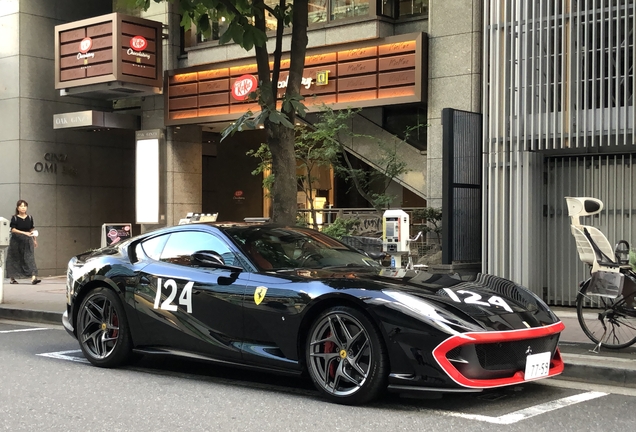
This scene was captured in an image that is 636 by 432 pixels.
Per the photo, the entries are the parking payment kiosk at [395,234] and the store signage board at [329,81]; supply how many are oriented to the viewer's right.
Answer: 0

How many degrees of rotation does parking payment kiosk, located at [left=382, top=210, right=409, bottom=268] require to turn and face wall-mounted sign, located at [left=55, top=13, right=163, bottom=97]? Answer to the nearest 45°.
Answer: approximately 90° to its right

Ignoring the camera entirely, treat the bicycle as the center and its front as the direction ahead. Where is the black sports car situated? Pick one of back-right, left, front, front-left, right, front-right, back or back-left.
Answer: back-right

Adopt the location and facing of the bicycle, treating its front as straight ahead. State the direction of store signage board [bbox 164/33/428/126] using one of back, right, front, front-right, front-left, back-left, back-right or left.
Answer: back-left

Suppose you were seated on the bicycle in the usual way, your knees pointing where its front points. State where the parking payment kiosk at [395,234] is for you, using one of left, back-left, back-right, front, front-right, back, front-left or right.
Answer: back-left

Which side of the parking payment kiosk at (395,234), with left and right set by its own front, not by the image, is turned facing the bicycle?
left

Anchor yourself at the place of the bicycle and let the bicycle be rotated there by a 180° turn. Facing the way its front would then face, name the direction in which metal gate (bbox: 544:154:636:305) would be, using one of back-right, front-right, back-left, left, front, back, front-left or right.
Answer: right

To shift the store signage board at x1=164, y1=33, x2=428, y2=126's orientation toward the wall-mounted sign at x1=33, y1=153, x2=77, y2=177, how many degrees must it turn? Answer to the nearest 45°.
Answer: approximately 90° to its right
